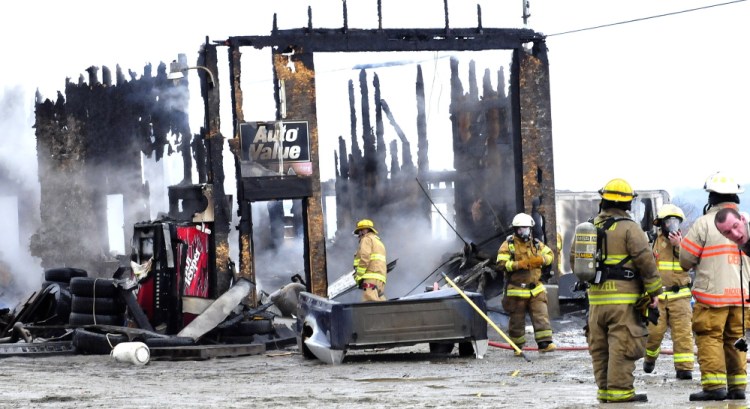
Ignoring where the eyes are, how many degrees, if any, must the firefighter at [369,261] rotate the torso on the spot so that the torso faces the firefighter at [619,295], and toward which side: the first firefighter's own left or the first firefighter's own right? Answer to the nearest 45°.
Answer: approximately 90° to the first firefighter's own left

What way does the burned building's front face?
toward the camera

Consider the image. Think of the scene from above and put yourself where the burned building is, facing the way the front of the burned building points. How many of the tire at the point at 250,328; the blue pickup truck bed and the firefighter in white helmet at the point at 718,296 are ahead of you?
3

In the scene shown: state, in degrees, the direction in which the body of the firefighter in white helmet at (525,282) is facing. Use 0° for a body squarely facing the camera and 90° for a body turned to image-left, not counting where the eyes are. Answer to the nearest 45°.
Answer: approximately 0°

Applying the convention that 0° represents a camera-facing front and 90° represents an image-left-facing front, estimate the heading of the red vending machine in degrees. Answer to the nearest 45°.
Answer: approximately 315°

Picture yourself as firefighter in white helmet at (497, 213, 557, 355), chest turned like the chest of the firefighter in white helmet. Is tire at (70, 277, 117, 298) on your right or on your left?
on your right

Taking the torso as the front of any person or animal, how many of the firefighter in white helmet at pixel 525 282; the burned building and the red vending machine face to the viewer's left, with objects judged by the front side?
0
